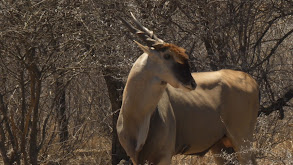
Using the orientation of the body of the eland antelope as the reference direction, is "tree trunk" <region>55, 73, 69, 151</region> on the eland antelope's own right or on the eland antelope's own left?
on the eland antelope's own right

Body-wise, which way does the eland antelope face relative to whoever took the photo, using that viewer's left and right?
facing the viewer and to the left of the viewer
